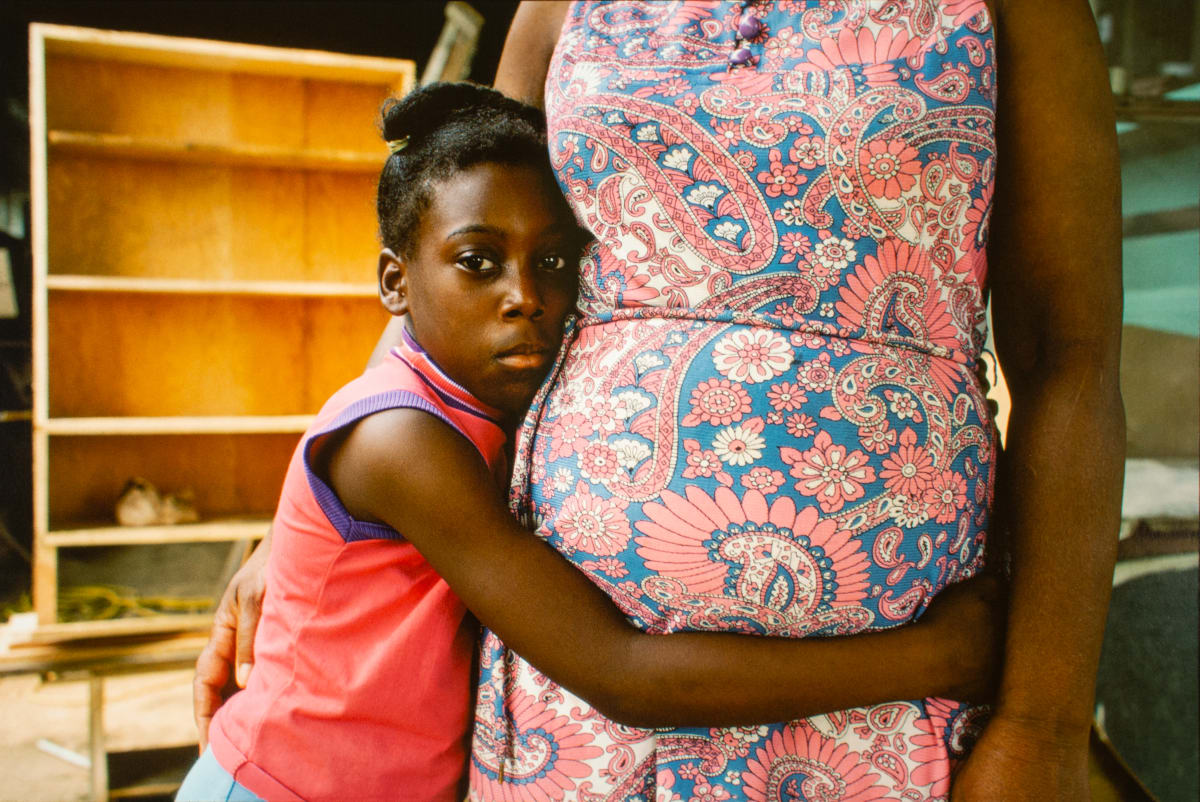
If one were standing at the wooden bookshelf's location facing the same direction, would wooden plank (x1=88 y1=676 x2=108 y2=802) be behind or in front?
in front

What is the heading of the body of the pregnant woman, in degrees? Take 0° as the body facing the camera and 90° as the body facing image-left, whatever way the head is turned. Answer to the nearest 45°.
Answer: approximately 0°

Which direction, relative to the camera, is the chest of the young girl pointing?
to the viewer's right

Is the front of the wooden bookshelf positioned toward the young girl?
yes

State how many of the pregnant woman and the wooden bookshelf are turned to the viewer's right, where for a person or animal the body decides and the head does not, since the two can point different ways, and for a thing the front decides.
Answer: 0

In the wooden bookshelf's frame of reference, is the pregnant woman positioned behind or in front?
in front

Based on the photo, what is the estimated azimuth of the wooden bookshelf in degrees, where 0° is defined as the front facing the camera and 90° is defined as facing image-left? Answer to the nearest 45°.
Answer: approximately 0°
